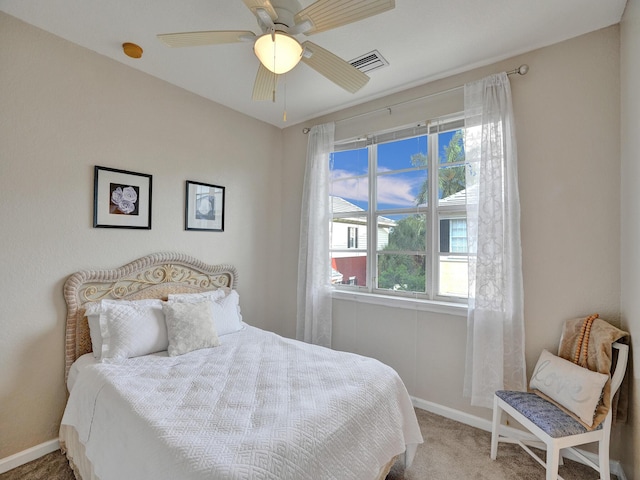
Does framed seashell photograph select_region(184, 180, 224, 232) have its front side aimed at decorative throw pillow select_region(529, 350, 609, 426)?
yes

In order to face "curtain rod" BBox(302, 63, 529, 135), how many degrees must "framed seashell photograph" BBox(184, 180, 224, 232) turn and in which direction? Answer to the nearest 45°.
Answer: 0° — it already faces it

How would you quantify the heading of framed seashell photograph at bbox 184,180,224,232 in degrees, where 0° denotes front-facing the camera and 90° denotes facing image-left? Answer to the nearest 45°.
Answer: approximately 315°

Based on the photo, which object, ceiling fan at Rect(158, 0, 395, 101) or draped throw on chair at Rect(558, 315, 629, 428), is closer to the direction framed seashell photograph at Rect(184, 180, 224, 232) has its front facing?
the draped throw on chair

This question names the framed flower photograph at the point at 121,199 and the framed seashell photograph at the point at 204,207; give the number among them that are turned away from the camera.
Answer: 0

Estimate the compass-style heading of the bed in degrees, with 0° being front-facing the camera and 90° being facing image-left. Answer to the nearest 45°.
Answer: approximately 315°
